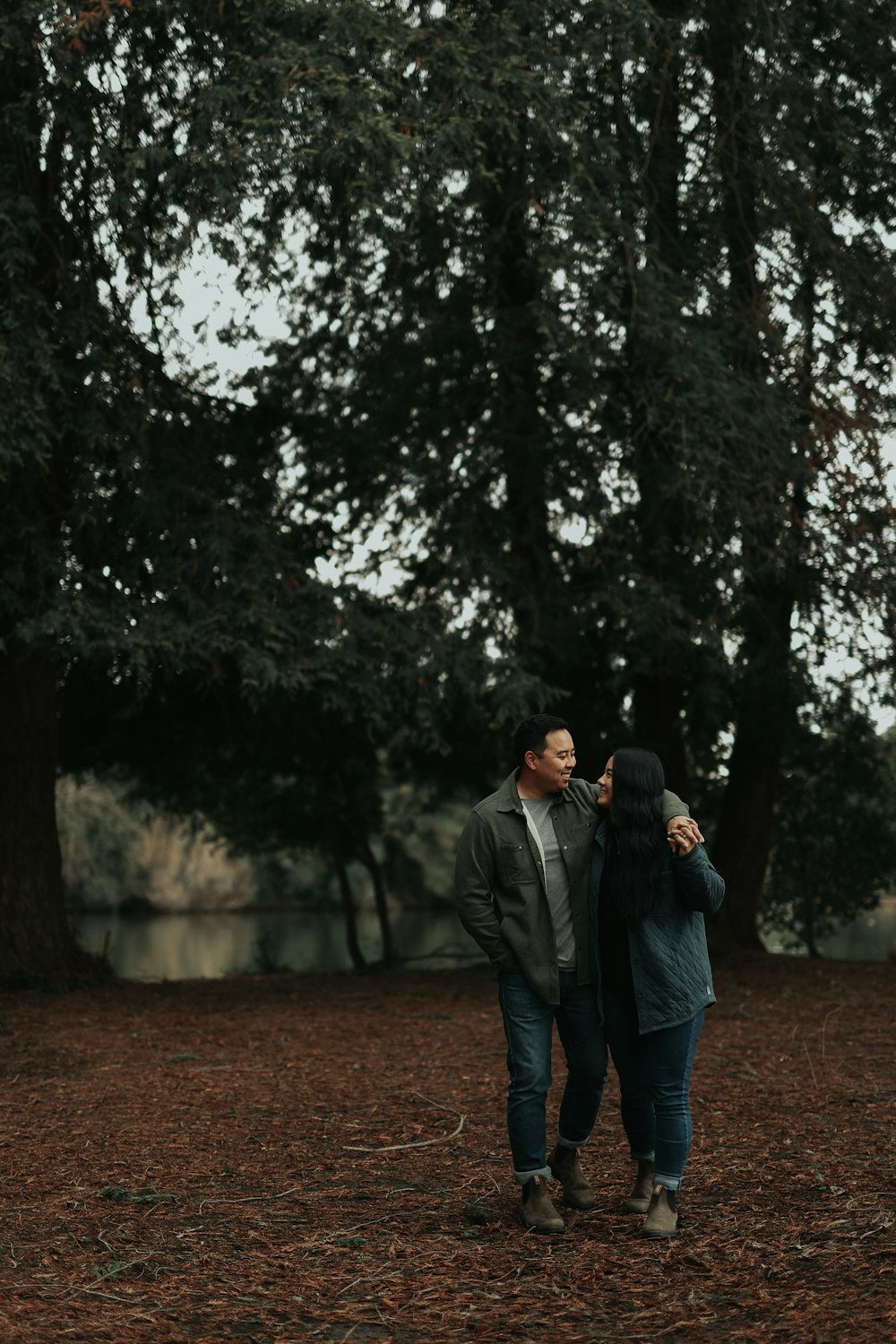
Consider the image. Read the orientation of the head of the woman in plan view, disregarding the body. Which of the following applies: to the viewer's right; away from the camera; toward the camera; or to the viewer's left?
to the viewer's left

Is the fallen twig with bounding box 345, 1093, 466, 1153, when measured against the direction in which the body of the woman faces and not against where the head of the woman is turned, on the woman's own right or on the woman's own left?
on the woman's own right

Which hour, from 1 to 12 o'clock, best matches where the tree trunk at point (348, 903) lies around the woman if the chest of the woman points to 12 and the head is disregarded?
The tree trunk is roughly at 4 o'clock from the woman.

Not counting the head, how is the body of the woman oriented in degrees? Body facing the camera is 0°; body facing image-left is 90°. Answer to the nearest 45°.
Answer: approximately 45°

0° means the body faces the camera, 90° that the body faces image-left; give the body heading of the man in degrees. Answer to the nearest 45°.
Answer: approximately 315°

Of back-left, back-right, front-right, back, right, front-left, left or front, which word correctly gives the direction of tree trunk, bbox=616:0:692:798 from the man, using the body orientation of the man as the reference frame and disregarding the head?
back-left

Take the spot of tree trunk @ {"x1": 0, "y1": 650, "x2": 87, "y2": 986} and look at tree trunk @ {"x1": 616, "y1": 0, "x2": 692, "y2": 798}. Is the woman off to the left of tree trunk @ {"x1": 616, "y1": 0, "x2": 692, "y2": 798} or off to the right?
right
